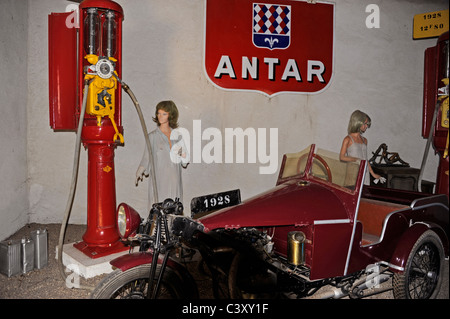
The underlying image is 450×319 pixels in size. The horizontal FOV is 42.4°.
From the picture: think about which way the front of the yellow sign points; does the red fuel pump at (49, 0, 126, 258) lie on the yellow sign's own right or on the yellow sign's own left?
on the yellow sign's own right

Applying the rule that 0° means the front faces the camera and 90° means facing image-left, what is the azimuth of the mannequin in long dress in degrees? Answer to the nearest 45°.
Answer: approximately 0°

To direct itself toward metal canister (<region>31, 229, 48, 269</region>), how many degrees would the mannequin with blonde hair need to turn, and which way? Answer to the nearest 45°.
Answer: approximately 90° to its right

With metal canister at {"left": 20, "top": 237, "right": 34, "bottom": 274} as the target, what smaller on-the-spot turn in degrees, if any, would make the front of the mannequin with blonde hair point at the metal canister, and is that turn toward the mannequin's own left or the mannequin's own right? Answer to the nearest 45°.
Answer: approximately 90° to the mannequin's own right

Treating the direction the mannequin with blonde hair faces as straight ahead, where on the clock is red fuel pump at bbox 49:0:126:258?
The red fuel pump is roughly at 3 o'clock from the mannequin with blonde hair.

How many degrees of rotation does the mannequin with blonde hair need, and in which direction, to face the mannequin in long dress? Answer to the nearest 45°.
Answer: approximately 90° to its right

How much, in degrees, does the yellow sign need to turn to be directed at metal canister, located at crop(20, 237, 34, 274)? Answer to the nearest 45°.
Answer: approximately 45° to its right
